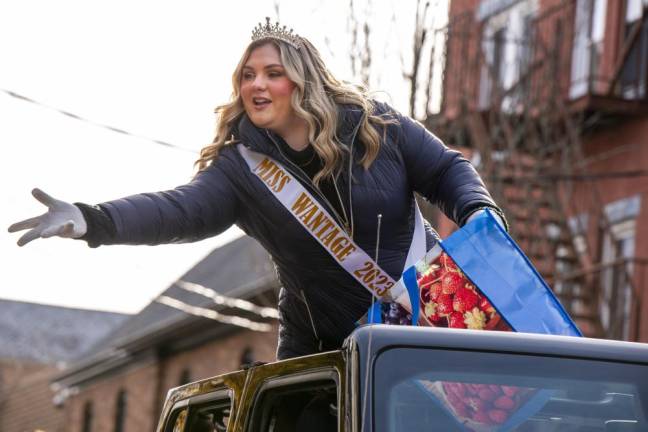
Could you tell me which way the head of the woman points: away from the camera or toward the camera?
toward the camera

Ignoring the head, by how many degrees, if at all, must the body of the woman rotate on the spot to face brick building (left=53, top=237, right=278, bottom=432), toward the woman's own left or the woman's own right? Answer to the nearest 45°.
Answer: approximately 135° to the woman's own right

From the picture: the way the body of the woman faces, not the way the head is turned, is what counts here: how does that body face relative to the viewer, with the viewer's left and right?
facing the viewer and to the left of the viewer

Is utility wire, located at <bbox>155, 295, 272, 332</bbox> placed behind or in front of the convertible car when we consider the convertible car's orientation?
behind

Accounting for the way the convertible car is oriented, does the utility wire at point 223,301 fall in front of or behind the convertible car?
behind

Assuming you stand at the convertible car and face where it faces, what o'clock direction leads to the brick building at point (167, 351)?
The brick building is roughly at 7 o'clock from the convertible car.

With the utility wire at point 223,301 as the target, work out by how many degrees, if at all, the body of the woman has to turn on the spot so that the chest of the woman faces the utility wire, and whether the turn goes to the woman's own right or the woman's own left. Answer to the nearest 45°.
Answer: approximately 135° to the woman's own right

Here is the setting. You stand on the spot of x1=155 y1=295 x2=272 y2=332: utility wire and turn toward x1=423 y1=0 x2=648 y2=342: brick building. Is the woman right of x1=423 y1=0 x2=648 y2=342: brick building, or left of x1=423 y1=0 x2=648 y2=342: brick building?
right
